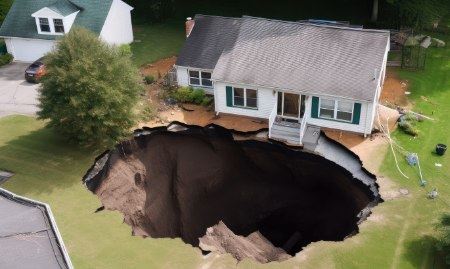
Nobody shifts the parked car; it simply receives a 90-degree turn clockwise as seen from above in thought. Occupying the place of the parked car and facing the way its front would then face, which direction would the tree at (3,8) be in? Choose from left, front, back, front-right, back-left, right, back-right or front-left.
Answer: front-right

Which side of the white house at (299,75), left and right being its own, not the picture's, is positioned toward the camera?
front

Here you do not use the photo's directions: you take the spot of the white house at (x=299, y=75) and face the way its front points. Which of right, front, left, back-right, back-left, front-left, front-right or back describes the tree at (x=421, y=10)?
back-left

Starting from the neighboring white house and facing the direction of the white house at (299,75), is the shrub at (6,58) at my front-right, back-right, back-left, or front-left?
back-right

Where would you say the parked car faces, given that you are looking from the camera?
facing the viewer and to the left of the viewer

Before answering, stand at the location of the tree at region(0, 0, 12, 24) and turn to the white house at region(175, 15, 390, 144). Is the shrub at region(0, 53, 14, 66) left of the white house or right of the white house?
right

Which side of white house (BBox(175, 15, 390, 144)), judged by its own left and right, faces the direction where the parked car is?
right

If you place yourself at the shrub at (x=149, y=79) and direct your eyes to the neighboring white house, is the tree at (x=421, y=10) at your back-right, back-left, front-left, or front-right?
back-right

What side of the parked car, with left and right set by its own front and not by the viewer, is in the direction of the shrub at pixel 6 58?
left

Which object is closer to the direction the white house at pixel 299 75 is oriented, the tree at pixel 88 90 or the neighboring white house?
the tree
